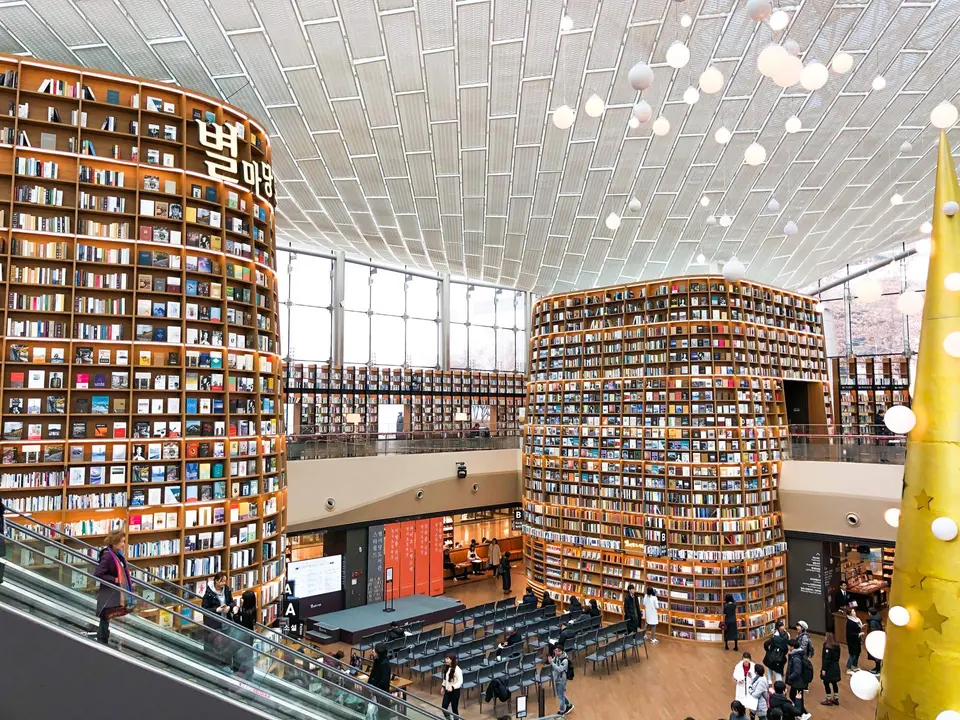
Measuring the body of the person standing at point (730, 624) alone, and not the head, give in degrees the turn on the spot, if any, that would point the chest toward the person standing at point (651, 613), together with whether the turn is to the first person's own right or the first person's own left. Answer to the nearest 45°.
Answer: approximately 90° to the first person's own left

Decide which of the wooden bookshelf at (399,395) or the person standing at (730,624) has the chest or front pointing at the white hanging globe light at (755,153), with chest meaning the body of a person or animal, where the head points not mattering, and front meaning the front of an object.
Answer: the wooden bookshelf

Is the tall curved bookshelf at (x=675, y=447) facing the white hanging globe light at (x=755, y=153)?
yes

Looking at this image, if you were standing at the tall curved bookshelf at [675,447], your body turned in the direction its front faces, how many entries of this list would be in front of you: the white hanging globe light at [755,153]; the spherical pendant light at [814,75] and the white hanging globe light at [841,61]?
3

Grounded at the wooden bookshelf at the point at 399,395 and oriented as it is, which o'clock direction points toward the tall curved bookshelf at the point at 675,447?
The tall curved bookshelf is roughly at 11 o'clock from the wooden bookshelf.

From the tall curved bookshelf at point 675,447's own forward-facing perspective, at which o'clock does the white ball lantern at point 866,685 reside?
The white ball lantern is roughly at 12 o'clock from the tall curved bookshelf.

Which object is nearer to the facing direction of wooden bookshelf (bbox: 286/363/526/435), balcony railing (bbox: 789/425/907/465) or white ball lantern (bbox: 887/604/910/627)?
the white ball lantern

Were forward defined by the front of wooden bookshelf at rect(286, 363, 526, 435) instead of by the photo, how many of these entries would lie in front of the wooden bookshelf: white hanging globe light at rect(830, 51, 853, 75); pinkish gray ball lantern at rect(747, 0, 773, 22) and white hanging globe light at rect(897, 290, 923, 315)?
3

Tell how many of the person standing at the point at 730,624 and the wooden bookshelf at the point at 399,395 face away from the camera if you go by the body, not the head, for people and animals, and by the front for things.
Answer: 1

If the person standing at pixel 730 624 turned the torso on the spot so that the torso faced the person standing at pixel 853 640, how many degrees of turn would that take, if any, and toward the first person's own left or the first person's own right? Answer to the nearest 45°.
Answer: approximately 135° to the first person's own right
